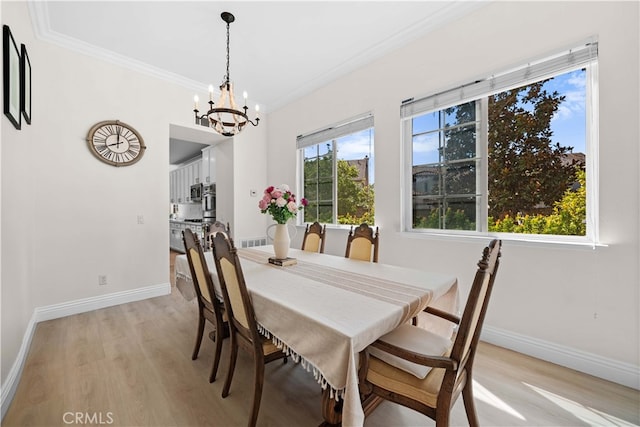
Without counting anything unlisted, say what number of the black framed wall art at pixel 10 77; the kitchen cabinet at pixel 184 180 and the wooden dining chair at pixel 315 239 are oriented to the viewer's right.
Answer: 1

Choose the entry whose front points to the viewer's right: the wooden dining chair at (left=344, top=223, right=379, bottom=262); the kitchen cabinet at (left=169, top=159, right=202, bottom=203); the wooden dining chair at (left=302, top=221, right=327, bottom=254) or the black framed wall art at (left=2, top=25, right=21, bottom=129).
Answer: the black framed wall art

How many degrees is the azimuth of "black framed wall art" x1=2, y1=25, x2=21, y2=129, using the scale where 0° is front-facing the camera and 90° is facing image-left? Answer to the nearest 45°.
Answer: approximately 270°

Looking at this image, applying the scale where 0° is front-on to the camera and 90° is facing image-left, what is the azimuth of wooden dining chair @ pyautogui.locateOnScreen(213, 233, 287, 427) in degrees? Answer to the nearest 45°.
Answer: approximately 225°

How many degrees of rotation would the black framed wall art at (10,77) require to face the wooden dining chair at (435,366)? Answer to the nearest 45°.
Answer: approximately 45° to its right

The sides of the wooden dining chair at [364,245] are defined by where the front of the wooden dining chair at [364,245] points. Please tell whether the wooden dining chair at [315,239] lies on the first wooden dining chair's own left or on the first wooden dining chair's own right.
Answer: on the first wooden dining chair's own right
